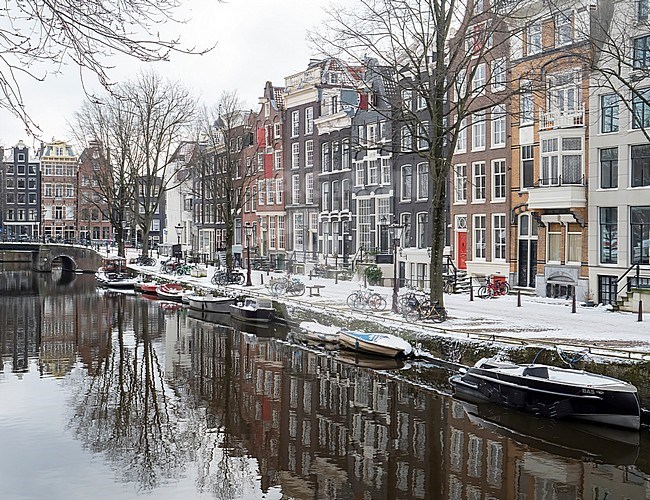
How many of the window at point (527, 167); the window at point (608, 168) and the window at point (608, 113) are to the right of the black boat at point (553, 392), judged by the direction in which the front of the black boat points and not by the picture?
0

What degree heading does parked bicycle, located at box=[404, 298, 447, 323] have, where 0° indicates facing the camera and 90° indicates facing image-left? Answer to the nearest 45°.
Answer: approximately 90°

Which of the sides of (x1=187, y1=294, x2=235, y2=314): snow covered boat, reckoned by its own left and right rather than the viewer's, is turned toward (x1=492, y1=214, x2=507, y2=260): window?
front

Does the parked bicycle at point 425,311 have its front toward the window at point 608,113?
no

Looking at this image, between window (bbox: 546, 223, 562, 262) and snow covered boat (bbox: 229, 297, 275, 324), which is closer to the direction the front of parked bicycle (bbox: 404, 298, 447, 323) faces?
the snow covered boat

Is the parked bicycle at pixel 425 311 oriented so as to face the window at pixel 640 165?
no

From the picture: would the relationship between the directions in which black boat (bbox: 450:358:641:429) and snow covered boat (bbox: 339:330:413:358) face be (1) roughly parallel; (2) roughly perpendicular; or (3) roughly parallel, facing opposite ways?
roughly parallel

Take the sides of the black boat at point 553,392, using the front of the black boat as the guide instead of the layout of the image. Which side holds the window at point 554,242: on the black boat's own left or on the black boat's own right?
on the black boat's own left

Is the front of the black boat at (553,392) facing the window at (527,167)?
no

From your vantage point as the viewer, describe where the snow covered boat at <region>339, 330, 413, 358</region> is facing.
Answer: facing the viewer and to the right of the viewer
